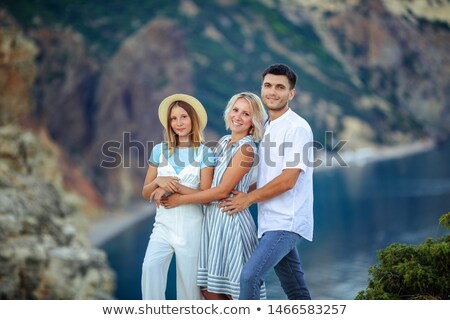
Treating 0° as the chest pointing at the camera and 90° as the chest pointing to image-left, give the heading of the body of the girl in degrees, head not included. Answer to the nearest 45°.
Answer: approximately 0°

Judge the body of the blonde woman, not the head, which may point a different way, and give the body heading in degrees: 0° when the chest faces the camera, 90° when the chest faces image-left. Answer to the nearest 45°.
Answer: approximately 45°

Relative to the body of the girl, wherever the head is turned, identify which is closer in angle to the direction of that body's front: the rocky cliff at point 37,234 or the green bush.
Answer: the green bush

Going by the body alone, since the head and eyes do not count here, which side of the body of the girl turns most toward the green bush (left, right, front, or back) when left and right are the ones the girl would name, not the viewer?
left

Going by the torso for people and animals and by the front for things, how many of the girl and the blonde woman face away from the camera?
0
